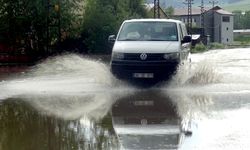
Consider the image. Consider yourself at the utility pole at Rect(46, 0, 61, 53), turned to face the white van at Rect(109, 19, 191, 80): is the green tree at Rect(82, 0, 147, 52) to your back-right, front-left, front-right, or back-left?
back-left

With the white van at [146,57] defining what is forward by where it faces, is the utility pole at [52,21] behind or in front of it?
behind

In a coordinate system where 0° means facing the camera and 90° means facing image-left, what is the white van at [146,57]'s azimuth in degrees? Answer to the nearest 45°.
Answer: approximately 0°

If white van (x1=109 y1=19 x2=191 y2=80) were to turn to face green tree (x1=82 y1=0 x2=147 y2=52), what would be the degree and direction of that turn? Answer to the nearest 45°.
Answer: approximately 180°
